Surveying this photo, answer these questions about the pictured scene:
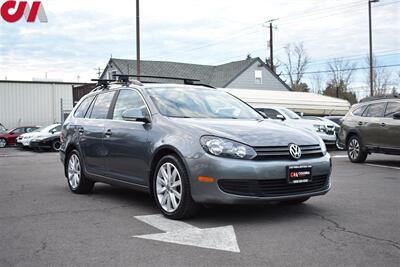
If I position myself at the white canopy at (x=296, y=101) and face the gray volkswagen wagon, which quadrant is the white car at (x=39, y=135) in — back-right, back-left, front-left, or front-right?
front-right

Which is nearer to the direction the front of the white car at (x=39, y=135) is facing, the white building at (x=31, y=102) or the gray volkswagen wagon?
the gray volkswagen wagon

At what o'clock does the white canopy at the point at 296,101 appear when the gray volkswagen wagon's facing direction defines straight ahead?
The white canopy is roughly at 8 o'clock from the gray volkswagen wagon.

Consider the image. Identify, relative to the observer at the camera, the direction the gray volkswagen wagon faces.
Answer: facing the viewer and to the right of the viewer

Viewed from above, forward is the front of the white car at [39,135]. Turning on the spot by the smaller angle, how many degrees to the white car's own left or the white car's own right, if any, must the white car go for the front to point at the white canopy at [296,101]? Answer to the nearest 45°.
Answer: approximately 180°

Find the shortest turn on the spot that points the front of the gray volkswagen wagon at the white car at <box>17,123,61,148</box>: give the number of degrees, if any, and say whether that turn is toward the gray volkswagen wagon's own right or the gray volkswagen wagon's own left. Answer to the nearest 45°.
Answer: approximately 135° to the gray volkswagen wagon's own left

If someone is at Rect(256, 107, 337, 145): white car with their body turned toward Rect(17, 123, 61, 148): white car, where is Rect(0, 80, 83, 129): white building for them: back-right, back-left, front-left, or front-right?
front-right

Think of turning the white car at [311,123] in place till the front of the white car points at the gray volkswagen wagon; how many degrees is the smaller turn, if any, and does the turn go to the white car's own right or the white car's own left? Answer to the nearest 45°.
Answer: approximately 45° to the white car's own right

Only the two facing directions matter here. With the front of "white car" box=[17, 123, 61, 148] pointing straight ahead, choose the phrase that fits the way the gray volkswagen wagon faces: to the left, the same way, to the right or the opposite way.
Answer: to the left

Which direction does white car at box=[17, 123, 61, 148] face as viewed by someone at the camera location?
facing the viewer and to the left of the viewer

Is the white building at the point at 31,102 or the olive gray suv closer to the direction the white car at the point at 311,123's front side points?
the olive gray suv

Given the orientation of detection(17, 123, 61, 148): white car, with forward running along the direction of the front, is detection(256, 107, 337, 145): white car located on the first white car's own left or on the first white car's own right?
on the first white car's own left

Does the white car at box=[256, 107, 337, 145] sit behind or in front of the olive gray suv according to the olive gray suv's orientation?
behind

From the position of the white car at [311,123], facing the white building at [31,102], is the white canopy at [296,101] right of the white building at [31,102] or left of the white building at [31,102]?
right

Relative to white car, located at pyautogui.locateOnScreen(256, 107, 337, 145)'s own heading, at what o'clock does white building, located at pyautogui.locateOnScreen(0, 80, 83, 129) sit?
The white building is roughly at 6 o'clock from the white car.
